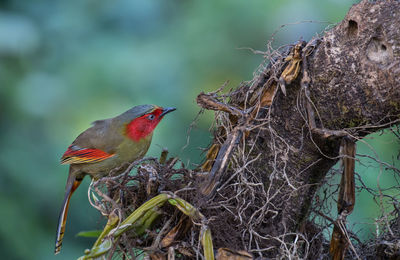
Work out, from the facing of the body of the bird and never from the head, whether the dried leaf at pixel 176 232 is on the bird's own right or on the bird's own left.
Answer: on the bird's own right

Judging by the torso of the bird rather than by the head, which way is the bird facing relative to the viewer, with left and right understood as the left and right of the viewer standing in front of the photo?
facing to the right of the viewer

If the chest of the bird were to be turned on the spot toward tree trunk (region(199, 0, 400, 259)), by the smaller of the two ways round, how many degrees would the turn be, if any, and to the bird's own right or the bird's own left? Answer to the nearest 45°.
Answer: approximately 45° to the bird's own right

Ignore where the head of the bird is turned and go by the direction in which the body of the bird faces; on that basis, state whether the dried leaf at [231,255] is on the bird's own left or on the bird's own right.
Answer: on the bird's own right
